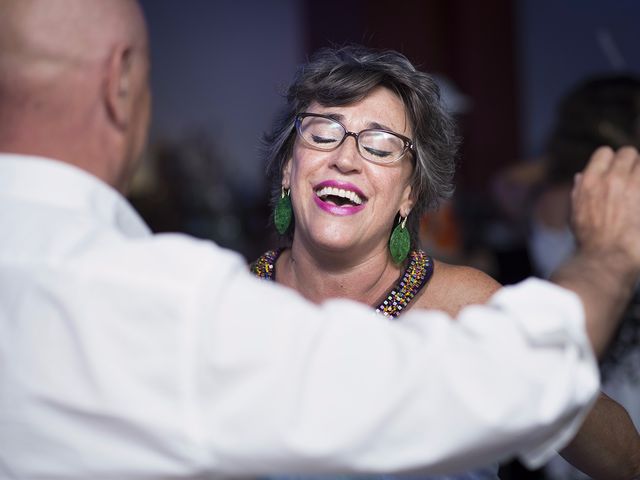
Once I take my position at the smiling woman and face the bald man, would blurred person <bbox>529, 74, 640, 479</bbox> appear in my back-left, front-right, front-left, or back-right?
back-left

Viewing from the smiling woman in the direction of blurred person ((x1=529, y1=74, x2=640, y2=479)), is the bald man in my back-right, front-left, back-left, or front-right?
back-right

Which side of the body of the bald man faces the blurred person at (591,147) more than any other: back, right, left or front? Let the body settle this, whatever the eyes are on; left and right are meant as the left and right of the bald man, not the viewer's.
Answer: front

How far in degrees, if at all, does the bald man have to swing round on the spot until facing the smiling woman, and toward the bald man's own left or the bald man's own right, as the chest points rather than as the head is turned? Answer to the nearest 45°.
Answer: approximately 45° to the bald man's own left

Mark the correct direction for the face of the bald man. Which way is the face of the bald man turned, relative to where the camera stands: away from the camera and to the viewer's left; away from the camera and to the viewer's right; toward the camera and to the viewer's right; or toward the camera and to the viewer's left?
away from the camera and to the viewer's right

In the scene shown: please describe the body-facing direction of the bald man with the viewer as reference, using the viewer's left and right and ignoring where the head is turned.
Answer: facing away from the viewer and to the right of the viewer
